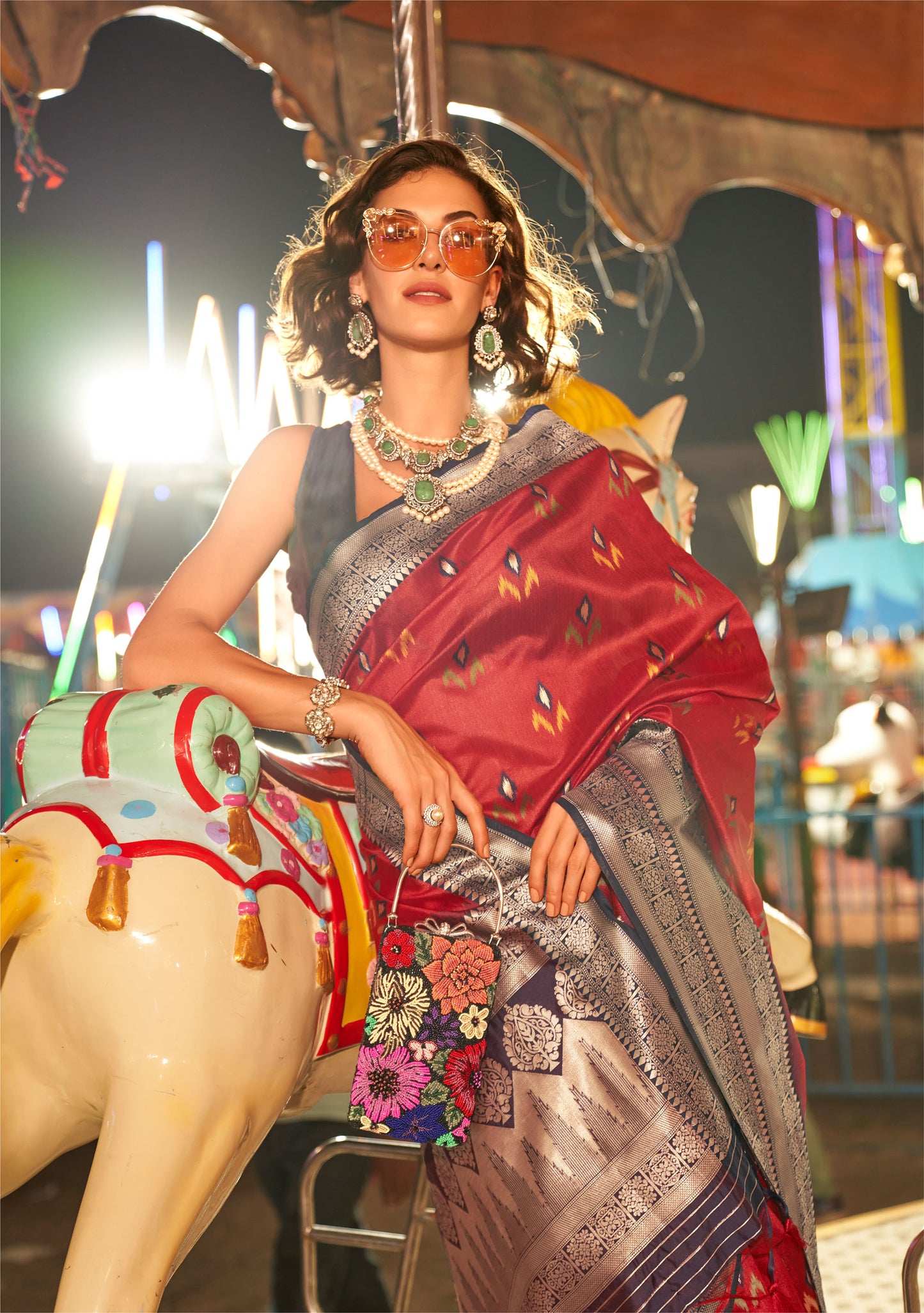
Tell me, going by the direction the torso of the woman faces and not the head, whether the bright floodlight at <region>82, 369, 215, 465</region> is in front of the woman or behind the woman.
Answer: behind

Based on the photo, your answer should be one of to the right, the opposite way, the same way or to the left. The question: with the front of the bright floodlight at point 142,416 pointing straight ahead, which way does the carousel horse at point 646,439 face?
to the left

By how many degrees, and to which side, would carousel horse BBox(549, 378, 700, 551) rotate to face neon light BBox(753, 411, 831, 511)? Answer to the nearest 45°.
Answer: approximately 45° to its left

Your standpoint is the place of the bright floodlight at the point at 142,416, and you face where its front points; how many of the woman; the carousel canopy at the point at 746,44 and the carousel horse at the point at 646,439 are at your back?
0

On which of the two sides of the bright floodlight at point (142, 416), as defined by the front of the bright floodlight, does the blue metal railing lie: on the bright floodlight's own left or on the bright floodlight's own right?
on the bright floodlight's own left

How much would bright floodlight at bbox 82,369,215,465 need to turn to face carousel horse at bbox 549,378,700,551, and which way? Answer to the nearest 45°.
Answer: approximately 45° to its left

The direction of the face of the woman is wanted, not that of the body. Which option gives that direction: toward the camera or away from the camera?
toward the camera

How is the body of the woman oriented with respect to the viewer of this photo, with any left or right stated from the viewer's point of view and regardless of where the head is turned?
facing the viewer

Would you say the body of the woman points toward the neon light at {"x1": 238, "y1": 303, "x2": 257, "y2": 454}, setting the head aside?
no

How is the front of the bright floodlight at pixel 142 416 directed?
toward the camera

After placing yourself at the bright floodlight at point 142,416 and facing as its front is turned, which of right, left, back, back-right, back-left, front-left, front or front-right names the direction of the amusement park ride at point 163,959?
front

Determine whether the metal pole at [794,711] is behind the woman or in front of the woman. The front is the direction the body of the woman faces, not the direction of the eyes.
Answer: behind

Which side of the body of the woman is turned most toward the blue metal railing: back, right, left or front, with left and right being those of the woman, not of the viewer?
back

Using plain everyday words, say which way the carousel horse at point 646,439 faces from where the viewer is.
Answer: facing away from the viewer and to the right of the viewer

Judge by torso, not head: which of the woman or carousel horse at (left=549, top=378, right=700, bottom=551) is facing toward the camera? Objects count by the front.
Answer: the woman

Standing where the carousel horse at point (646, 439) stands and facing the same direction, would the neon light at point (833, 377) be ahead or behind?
ahead

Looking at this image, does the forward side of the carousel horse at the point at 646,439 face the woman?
no

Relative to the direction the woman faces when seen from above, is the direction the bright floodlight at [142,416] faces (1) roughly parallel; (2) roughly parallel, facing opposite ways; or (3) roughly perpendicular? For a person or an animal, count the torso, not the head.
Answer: roughly parallel
